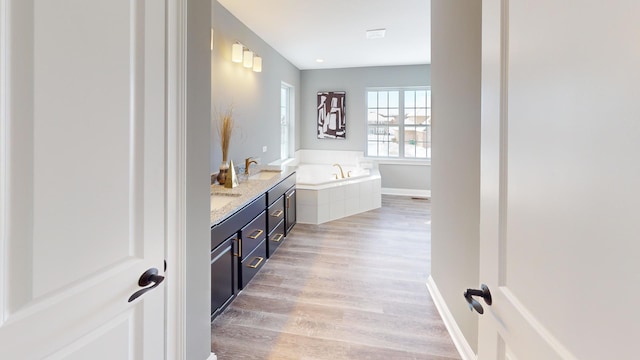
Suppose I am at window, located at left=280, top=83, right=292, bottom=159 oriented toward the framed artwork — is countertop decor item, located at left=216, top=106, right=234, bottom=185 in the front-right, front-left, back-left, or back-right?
back-right

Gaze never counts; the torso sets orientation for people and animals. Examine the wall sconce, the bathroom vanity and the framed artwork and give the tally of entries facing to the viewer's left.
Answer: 0

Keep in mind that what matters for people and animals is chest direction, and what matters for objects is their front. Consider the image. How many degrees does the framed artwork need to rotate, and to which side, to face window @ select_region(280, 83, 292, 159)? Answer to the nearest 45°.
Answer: approximately 45° to its right

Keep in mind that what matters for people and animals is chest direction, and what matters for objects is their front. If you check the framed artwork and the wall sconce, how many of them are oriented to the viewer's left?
0

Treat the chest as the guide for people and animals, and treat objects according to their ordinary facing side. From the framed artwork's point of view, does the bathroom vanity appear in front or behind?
in front

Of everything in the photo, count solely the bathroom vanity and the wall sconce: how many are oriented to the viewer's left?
0

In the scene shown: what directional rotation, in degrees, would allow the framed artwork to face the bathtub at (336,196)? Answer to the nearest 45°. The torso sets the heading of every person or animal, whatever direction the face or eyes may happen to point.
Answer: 0° — it already faces it

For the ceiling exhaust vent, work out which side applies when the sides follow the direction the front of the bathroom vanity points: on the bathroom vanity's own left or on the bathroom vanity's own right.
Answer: on the bathroom vanity's own left

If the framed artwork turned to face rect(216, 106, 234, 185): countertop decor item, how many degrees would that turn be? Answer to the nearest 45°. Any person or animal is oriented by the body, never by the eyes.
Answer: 0° — it already faces it

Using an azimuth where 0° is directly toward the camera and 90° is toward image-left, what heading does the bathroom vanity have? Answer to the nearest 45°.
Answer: approximately 315°

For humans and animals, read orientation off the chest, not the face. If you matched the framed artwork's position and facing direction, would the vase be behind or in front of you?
in front

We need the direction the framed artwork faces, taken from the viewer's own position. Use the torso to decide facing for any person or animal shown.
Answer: facing the viewer

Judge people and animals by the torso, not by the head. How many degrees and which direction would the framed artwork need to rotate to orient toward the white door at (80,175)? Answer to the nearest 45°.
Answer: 0° — it already faces it

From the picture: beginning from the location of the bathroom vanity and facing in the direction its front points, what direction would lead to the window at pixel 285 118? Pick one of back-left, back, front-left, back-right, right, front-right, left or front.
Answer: back-left

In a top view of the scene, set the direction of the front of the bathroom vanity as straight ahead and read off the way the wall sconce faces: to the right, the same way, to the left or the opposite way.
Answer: the same way
